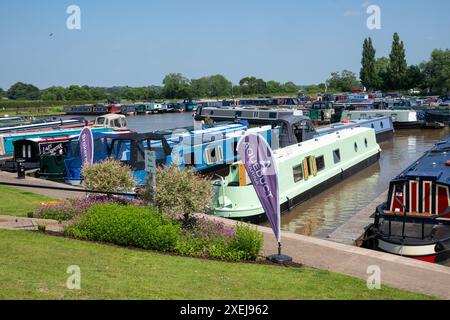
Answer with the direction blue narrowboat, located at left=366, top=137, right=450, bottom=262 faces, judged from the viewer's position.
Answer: facing away from the viewer and to the right of the viewer

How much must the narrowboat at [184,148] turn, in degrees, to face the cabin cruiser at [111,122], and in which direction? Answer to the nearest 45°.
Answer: approximately 45° to its left

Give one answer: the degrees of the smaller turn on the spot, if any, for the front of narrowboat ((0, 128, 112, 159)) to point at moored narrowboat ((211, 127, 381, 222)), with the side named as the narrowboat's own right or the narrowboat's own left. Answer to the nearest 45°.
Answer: approximately 90° to the narrowboat's own right

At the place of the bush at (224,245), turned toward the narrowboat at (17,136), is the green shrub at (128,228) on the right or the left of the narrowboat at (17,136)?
left

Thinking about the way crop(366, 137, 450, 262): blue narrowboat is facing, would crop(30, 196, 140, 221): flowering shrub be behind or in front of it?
behind

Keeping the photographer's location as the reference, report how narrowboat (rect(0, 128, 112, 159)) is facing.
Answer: facing away from the viewer and to the right of the viewer

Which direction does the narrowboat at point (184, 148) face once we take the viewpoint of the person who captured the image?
facing away from the viewer and to the right of the viewer

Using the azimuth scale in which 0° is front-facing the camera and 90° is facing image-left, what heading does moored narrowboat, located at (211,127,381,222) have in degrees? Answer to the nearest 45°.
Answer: approximately 225°
